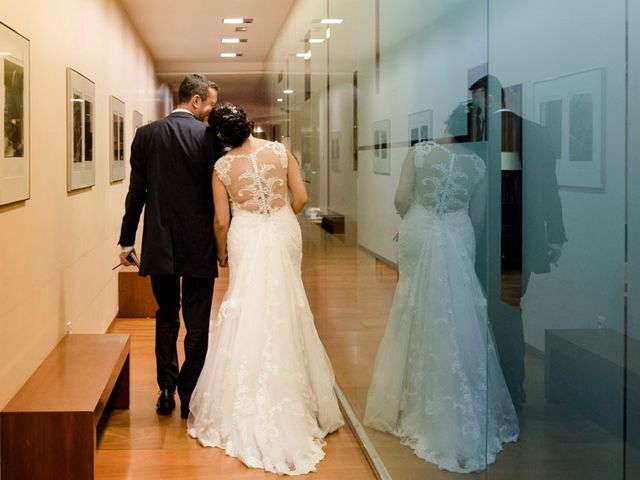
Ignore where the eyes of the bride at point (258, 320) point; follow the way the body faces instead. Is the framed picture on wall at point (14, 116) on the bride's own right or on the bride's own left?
on the bride's own left

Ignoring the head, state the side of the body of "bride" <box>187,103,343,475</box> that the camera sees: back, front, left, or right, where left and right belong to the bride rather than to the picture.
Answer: back

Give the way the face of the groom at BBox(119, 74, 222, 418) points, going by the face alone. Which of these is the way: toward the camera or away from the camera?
away from the camera

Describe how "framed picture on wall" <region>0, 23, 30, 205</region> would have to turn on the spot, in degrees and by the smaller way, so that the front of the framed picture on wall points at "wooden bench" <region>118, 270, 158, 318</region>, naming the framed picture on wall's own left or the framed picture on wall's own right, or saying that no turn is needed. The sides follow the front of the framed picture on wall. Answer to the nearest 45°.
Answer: approximately 90° to the framed picture on wall's own left

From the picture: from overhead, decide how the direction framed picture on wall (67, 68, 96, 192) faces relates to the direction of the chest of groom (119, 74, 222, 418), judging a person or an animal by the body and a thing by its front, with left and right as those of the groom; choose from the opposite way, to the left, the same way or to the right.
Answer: to the right

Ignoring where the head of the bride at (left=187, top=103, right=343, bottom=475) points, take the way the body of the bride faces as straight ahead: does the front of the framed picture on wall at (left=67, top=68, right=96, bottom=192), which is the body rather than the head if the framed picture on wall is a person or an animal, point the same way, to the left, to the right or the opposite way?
to the right

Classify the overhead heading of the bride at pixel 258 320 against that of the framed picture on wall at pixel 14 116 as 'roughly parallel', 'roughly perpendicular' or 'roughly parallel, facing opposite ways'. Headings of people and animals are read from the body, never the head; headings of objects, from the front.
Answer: roughly perpendicular

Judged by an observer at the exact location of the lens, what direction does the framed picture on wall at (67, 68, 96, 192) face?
facing to the right of the viewer

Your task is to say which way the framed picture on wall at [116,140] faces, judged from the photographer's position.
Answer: facing to the right of the viewer

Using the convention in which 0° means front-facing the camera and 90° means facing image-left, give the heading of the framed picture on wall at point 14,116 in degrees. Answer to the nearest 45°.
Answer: approximately 270°

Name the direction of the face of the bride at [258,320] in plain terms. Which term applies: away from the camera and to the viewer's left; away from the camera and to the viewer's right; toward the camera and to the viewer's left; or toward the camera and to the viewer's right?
away from the camera and to the viewer's left

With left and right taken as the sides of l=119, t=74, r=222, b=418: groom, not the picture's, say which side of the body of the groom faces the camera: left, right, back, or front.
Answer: back
